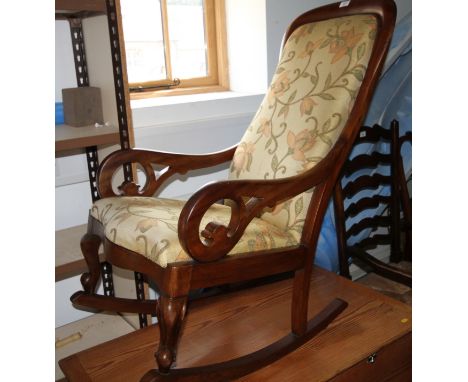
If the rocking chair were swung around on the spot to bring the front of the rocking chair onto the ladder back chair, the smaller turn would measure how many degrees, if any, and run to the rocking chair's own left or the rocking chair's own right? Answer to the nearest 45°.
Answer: approximately 180°

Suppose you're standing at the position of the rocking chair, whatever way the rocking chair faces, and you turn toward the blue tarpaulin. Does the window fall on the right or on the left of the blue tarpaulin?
left

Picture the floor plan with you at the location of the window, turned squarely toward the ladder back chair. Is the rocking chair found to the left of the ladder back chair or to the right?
right

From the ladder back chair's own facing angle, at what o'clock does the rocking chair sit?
The rocking chair is roughly at 2 o'clock from the ladder back chair.

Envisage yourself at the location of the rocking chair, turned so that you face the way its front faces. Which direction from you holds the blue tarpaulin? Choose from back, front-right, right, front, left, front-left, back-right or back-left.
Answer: back

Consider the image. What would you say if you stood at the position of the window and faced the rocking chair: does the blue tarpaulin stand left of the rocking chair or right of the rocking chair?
left

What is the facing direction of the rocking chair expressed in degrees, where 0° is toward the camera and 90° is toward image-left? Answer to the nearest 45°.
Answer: approximately 45°

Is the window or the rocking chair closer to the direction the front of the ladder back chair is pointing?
the rocking chair
